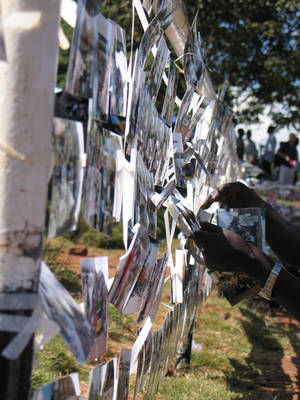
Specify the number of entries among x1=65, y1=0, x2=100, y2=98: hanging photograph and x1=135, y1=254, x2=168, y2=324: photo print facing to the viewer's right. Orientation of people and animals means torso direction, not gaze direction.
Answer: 2

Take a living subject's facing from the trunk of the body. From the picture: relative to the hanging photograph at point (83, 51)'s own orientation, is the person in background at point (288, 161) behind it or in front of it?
behind
